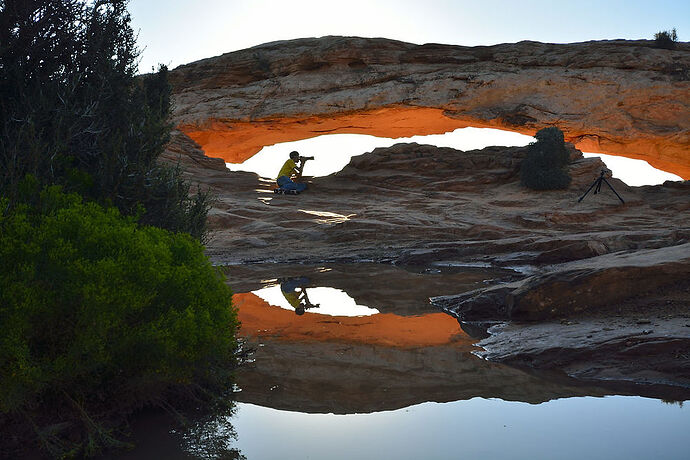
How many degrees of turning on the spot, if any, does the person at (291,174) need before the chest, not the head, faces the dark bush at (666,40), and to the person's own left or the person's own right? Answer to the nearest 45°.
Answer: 0° — they already face it

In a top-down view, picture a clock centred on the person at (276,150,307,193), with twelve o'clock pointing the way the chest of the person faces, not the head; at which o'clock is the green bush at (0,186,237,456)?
The green bush is roughly at 3 o'clock from the person.

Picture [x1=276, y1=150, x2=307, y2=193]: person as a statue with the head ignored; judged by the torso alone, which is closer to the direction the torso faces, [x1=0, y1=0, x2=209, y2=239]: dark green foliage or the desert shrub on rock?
the desert shrub on rock

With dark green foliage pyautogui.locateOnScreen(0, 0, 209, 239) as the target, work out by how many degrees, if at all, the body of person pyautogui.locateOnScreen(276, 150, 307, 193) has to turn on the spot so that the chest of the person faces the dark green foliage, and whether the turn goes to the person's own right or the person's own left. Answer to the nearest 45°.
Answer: approximately 90° to the person's own right
